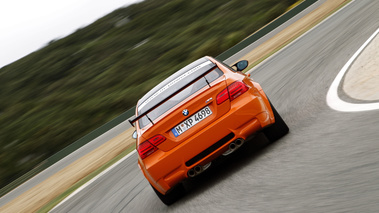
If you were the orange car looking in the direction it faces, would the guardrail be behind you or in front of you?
in front

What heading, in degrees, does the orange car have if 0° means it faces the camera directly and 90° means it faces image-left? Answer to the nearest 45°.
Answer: approximately 180°
